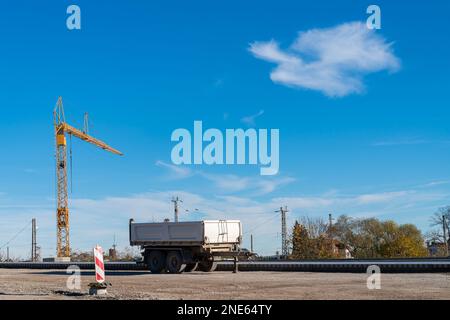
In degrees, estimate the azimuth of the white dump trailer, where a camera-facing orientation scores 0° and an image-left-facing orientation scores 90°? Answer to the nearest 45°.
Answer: approximately 315°

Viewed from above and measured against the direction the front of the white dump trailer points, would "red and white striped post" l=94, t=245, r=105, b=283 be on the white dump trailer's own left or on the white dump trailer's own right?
on the white dump trailer's own right
